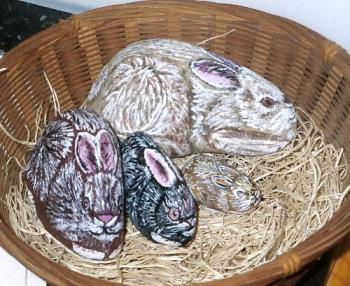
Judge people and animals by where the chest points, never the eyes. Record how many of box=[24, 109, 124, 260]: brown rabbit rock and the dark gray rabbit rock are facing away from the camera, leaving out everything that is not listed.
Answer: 0

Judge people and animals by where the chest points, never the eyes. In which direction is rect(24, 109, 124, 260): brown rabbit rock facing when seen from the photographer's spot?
facing the viewer and to the right of the viewer

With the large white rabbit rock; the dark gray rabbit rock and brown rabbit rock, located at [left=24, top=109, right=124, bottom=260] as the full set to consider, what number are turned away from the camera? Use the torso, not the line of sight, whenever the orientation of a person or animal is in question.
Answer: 0

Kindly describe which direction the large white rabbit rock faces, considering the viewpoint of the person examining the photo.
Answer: facing to the right of the viewer

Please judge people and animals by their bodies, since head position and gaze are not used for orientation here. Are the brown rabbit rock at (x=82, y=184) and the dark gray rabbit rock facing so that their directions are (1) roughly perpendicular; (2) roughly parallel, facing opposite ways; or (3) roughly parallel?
roughly parallel
